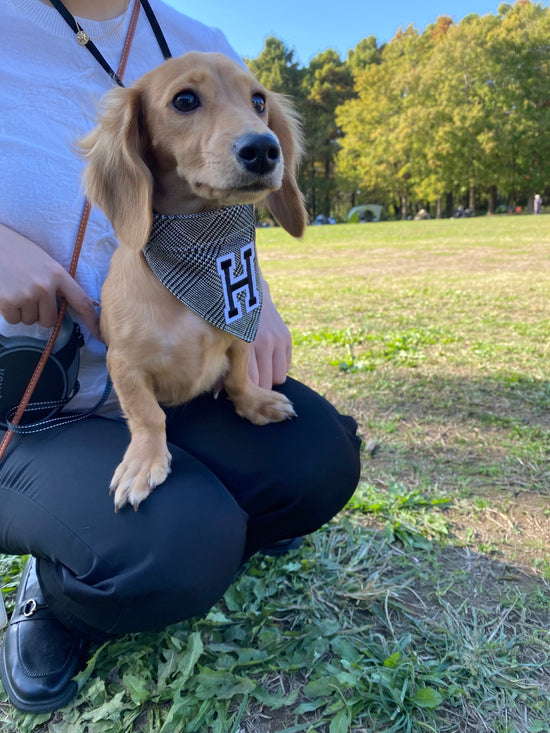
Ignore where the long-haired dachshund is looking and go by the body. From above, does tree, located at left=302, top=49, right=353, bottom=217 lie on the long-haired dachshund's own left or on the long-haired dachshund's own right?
on the long-haired dachshund's own left

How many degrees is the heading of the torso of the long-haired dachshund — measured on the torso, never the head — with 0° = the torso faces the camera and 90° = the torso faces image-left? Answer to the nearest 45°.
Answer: approximately 315°
